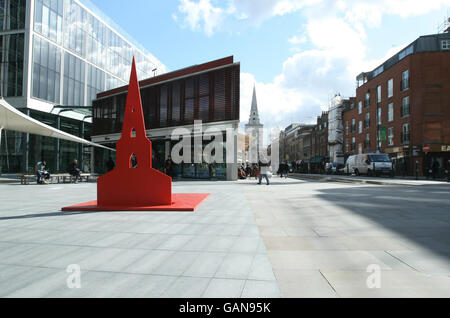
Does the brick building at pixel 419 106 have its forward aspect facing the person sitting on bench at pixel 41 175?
yes

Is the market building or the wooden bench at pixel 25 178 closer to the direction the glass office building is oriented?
the market building

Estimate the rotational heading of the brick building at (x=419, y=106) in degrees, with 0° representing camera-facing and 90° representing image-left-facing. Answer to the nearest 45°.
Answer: approximately 45°

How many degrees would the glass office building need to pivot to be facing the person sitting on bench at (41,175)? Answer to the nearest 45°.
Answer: approximately 45° to its right

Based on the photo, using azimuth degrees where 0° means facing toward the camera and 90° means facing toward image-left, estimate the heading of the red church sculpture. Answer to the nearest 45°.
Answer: approximately 0°

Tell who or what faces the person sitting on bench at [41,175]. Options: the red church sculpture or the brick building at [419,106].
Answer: the brick building

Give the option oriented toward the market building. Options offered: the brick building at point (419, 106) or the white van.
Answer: the brick building

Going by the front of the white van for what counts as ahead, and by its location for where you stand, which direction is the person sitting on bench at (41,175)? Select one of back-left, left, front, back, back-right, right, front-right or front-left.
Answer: right

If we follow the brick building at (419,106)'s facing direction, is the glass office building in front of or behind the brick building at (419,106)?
in front

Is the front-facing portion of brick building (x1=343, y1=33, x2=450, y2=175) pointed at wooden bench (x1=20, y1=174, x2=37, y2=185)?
yes

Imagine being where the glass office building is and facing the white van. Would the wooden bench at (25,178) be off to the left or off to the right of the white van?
right

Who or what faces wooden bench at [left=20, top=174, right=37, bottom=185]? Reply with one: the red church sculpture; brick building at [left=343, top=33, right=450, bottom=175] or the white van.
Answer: the brick building

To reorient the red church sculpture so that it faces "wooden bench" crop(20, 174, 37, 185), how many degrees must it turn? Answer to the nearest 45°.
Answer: approximately 135° to its right
